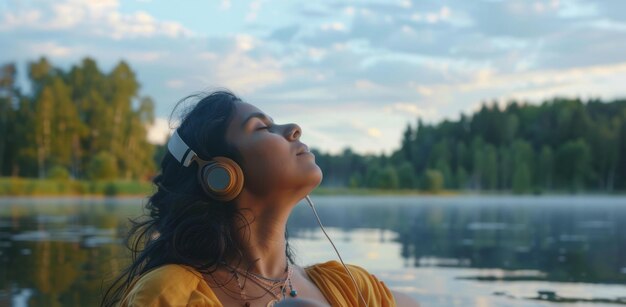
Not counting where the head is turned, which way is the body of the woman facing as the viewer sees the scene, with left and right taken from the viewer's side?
facing the viewer and to the right of the viewer

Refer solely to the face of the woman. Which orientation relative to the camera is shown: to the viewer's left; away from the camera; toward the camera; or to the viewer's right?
to the viewer's right
